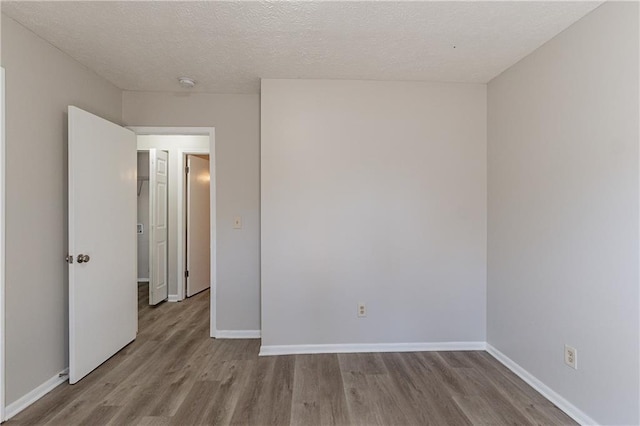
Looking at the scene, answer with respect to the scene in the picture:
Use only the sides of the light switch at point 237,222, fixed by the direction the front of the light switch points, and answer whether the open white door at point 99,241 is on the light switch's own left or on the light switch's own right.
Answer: on the light switch's own right

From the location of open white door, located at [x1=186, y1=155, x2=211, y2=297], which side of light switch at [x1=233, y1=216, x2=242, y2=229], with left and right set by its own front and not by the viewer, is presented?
back

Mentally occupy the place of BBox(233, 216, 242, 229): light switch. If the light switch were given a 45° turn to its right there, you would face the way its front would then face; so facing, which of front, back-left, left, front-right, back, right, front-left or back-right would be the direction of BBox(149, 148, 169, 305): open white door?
right

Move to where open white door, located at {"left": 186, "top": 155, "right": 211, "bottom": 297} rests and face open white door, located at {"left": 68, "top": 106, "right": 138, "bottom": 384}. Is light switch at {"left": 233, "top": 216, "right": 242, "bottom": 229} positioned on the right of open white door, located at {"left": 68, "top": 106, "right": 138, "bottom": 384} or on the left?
left

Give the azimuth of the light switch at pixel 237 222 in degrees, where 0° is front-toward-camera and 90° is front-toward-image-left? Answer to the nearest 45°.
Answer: approximately 0°
